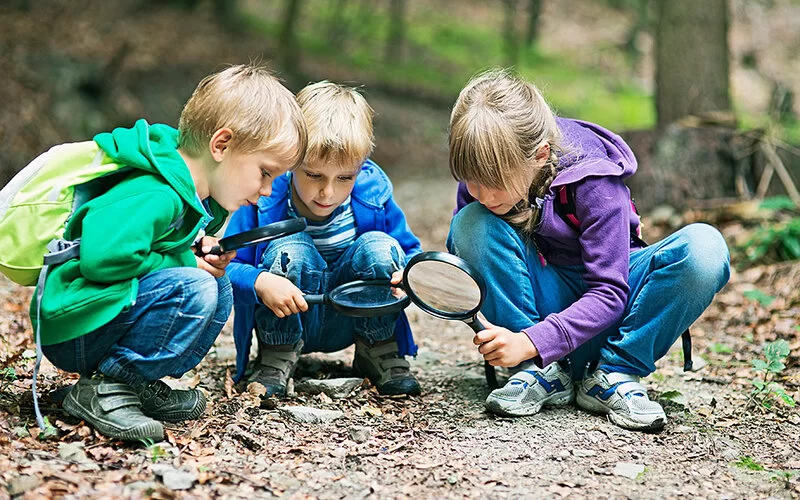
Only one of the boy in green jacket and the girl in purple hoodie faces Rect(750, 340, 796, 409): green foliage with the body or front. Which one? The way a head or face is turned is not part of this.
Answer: the boy in green jacket

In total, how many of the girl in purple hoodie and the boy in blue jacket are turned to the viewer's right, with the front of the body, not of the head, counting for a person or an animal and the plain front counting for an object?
0

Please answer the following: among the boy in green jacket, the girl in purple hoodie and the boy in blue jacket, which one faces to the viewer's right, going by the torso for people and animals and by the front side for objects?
the boy in green jacket

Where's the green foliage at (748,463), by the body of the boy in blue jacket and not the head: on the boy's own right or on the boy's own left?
on the boy's own left

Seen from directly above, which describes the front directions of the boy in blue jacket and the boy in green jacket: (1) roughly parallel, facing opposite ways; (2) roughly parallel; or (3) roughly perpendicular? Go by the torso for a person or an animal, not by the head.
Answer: roughly perpendicular

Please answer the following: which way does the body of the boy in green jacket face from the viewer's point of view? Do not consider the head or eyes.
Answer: to the viewer's right

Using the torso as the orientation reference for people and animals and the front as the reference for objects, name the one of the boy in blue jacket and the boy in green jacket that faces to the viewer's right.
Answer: the boy in green jacket

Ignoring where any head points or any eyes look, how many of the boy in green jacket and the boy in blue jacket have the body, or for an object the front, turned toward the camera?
1

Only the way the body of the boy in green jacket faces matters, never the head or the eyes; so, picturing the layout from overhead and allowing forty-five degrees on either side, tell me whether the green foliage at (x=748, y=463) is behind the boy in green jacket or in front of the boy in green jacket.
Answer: in front

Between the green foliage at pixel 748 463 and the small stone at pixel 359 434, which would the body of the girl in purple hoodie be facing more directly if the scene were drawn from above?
the small stone

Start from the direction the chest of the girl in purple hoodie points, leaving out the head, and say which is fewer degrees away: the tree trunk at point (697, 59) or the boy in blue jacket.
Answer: the boy in blue jacket

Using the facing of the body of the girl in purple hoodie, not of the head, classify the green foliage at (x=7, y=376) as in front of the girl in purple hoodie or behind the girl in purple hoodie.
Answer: in front

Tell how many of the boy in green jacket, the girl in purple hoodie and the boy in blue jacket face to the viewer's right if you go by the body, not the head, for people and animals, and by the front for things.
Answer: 1

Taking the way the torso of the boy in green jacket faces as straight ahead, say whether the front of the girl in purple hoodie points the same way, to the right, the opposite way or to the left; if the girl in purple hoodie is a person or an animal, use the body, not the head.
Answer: the opposite way

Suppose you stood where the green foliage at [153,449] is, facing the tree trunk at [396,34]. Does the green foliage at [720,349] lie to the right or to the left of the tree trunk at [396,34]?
right
